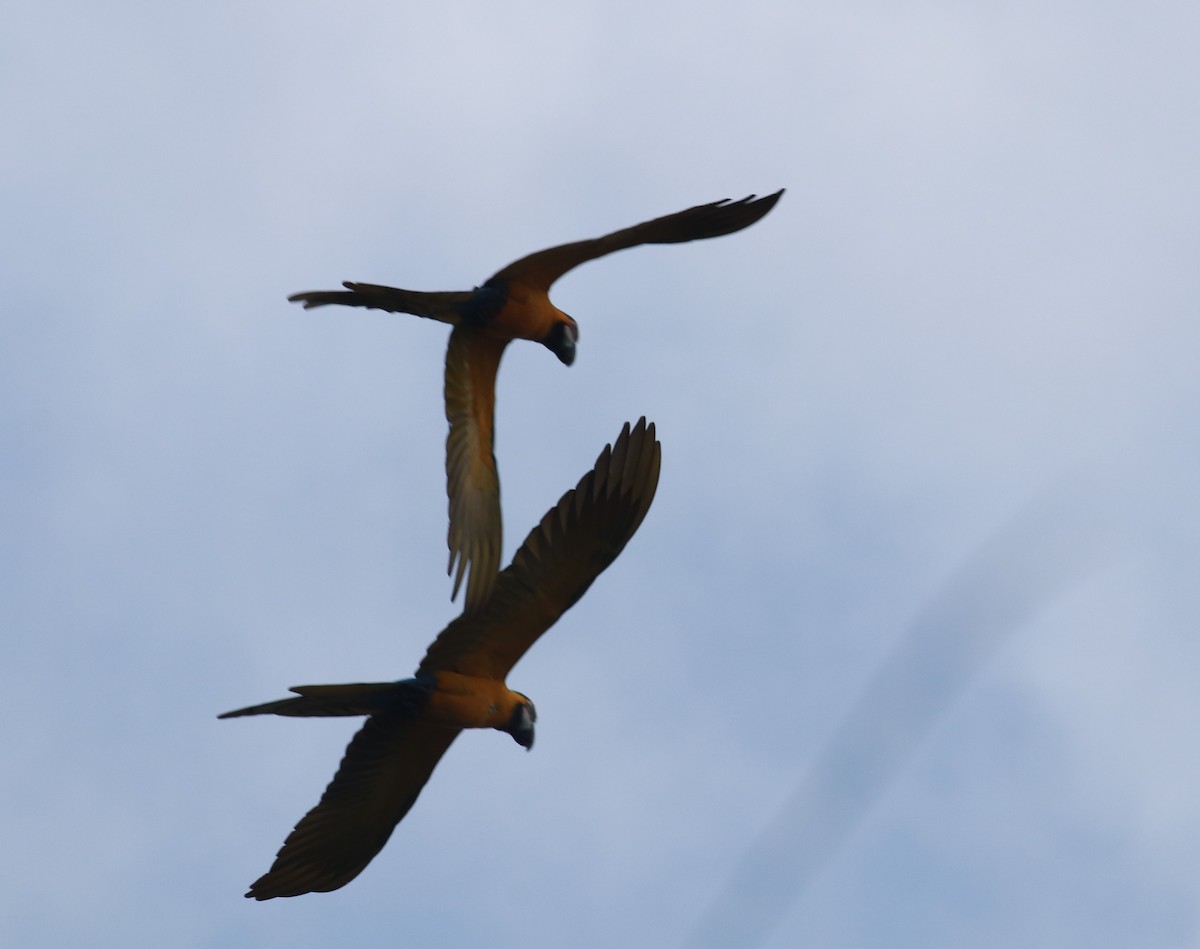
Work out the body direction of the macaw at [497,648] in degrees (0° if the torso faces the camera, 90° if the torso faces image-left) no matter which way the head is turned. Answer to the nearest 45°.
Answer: approximately 270°
